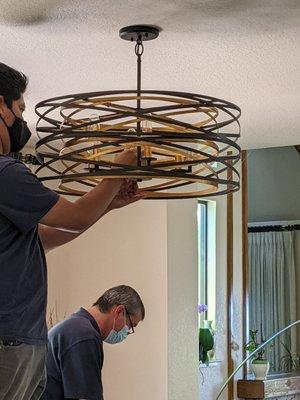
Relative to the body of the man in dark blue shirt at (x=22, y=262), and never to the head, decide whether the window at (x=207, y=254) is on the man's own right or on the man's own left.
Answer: on the man's own left

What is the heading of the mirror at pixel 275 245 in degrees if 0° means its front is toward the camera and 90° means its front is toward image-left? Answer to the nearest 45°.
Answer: approximately 0°

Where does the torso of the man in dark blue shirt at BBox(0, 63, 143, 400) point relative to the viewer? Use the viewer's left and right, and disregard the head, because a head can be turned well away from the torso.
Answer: facing to the right of the viewer

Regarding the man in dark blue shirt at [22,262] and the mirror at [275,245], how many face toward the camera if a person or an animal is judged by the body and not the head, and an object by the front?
1

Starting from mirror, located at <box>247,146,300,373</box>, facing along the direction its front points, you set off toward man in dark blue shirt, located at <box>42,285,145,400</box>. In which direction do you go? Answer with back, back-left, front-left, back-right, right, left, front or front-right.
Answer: front

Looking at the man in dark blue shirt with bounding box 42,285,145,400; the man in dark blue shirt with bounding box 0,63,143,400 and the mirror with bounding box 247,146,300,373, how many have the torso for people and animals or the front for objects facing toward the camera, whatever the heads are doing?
1
